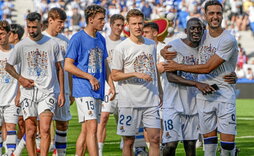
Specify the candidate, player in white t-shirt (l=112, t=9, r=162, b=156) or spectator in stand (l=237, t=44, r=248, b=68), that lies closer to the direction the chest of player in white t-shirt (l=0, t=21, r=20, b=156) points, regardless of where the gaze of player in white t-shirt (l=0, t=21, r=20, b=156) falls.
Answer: the player in white t-shirt

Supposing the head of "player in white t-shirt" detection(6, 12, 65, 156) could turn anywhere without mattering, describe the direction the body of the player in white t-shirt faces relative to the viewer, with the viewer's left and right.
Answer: facing the viewer

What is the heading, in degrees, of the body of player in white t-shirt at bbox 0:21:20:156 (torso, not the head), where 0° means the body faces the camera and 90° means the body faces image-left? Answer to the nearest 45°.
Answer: approximately 0°

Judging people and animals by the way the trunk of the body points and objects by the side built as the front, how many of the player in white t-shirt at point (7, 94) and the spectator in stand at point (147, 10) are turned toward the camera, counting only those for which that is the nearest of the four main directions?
2

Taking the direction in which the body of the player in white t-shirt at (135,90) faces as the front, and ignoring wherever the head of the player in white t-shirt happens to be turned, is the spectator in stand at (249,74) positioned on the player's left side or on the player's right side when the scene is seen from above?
on the player's left side

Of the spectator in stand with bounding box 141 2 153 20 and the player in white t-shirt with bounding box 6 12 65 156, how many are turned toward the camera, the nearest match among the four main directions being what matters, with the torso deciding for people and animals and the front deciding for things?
2

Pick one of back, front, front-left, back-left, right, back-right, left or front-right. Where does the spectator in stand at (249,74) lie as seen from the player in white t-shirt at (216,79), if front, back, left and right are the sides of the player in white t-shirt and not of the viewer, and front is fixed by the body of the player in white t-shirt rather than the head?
back-right

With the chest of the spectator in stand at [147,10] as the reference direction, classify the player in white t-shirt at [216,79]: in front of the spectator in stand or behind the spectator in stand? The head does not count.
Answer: in front

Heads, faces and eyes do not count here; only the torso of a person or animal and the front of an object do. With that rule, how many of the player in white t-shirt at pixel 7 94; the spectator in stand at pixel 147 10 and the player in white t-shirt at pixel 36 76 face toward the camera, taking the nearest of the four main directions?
3

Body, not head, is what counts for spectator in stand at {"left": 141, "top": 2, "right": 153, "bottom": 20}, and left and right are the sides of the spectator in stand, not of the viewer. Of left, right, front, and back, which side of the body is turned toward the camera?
front
